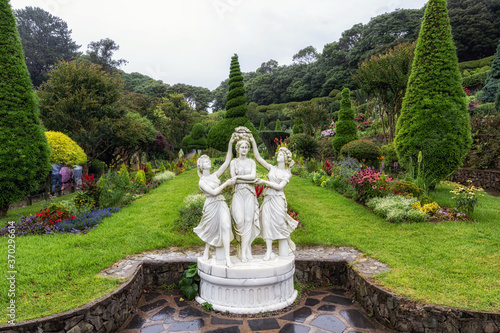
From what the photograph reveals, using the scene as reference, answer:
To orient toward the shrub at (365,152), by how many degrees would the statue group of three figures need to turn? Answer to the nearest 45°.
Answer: approximately 135° to its left

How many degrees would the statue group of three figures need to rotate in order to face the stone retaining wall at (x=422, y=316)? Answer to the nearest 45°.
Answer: approximately 45° to its left

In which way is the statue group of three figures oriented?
toward the camera

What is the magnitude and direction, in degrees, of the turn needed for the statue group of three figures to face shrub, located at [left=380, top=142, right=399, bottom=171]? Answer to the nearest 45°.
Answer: approximately 135° to its left

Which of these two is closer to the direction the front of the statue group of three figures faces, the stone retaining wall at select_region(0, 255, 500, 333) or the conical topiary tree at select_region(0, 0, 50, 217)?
the stone retaining wall

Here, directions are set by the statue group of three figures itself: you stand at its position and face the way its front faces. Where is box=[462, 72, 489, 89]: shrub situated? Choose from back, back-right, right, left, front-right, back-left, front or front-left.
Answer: back-left

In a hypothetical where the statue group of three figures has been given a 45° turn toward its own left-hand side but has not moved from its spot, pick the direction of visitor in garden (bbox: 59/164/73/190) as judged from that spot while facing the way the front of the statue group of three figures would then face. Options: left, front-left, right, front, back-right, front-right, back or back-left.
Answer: back

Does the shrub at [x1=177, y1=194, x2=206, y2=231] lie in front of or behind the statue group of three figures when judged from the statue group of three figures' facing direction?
behind

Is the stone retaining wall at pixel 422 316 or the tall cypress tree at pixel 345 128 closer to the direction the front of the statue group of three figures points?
the stone retaining wall

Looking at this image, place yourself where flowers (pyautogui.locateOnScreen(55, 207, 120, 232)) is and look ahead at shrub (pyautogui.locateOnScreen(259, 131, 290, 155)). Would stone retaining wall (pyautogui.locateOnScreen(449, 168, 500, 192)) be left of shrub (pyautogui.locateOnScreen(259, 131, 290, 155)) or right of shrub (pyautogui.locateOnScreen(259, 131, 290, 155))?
right
